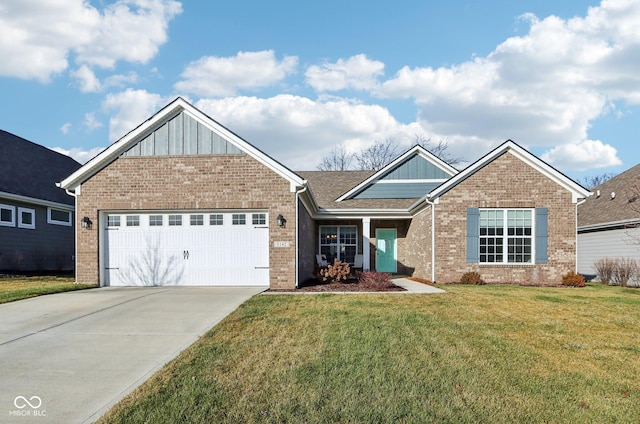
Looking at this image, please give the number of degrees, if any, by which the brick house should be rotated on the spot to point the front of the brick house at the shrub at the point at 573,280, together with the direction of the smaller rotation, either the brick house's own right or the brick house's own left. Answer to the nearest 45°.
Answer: approximately 90° to the brick house's own left

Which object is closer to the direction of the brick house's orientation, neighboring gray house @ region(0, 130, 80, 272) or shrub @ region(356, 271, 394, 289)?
the shrub

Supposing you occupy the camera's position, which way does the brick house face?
facing the viewer

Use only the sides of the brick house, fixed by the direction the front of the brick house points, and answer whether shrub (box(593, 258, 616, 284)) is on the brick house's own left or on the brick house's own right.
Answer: on the brick house's own left
